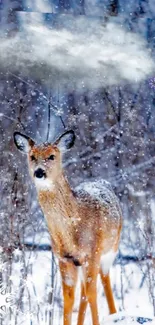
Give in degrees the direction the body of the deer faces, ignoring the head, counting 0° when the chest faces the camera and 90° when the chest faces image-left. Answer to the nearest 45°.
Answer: approximately 45°
